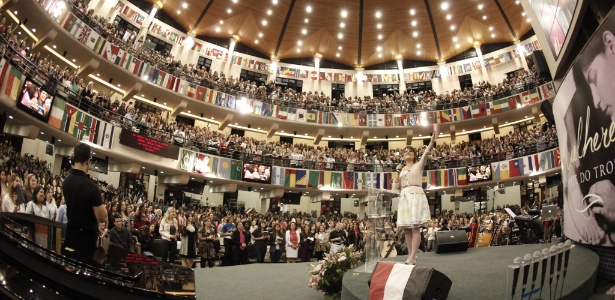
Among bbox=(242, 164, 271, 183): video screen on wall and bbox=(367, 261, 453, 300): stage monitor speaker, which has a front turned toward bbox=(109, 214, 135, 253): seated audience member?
the video screen on wall

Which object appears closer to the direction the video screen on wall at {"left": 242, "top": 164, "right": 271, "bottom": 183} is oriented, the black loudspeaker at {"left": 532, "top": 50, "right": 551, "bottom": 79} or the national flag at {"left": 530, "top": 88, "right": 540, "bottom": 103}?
the black loudspeaker

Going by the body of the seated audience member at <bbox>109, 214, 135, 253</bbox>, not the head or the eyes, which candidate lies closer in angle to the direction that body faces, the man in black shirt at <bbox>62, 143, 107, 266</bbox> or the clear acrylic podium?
the man in black shirt

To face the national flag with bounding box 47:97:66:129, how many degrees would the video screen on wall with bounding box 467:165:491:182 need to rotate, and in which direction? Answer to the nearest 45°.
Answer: approximately 45° to its right

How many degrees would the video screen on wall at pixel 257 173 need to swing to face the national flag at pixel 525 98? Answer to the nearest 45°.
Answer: approximately 90° to its left

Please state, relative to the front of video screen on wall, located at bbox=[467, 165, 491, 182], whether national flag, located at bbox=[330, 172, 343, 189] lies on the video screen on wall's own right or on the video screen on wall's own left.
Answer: on the video screen on wall's own right

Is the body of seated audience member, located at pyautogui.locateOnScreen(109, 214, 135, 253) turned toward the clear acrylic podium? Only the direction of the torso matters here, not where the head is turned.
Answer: yes

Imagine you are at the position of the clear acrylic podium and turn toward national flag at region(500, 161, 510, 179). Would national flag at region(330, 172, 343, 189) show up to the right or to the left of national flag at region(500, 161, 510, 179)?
left
